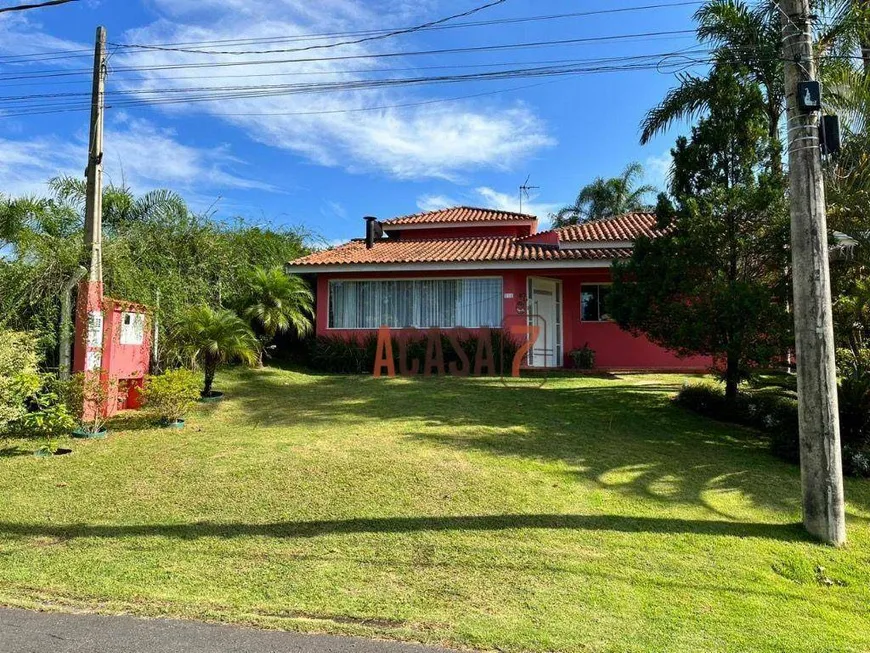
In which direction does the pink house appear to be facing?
toward the camera

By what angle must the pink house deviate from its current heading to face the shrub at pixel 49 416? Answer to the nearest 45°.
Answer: approximately 45° to its right

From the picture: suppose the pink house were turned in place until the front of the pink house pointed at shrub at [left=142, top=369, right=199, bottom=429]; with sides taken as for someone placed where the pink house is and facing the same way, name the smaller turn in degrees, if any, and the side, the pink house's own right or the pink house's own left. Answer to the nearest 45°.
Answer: approximately 45° to the pink house's own right

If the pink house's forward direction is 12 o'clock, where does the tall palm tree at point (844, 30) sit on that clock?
The tall palm tree is roughly at 10 o'clock from the pink house.

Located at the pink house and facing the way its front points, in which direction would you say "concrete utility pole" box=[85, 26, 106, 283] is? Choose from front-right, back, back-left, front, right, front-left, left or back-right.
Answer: front-right

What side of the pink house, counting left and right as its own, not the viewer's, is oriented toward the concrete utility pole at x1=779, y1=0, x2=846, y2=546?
front

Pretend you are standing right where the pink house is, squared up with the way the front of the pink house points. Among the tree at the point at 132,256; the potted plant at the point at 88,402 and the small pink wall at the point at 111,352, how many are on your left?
0

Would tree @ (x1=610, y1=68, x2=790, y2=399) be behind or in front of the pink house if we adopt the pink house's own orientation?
in front

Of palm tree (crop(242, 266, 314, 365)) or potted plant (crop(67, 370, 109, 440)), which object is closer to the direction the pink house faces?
the potted plant

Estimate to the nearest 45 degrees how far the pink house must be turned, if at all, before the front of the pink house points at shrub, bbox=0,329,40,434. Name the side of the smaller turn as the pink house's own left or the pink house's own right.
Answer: approximately 45° to the pink house's own right

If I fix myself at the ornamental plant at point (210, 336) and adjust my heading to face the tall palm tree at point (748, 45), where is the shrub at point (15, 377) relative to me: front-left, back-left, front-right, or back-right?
back-right

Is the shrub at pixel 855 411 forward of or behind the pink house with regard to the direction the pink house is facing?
forward

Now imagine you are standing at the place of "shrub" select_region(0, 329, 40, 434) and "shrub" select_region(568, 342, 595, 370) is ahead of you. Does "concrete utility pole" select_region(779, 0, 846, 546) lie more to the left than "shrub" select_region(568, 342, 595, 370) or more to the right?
right

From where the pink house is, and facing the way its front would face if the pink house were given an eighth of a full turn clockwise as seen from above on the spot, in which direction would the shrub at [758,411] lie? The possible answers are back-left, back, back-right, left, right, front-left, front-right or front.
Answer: left
